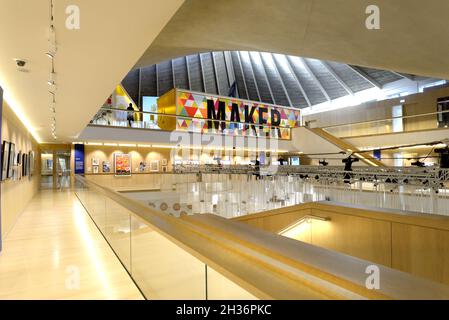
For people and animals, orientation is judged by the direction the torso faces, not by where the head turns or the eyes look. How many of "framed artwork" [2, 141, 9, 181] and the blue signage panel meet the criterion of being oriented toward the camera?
1

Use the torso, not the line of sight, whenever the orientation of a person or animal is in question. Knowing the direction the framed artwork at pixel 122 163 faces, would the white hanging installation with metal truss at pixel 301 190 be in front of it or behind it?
in front

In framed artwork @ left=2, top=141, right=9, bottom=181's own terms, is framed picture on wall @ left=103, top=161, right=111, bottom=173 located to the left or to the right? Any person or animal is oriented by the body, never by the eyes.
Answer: on its left

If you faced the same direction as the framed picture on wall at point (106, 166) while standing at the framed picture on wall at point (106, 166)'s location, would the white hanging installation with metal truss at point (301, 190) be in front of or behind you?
in front

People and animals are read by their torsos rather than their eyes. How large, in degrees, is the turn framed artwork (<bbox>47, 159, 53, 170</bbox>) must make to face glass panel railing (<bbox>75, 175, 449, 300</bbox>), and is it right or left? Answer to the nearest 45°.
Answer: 0° — it already faces it

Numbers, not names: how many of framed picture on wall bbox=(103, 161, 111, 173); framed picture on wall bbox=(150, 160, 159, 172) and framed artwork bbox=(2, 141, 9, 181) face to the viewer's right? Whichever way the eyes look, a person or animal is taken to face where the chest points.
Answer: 1

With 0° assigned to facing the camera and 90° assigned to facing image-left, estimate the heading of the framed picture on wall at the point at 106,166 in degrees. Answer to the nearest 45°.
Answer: approximately 0°

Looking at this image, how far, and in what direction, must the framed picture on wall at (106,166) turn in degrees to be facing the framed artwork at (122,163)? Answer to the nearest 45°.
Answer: approximately 90° to its left

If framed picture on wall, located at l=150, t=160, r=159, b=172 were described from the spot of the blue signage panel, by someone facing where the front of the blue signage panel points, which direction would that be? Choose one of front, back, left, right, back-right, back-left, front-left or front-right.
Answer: left

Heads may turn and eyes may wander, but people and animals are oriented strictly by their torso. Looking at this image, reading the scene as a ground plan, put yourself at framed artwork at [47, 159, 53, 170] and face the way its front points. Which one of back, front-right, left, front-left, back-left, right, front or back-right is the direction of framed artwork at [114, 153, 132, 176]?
front-left

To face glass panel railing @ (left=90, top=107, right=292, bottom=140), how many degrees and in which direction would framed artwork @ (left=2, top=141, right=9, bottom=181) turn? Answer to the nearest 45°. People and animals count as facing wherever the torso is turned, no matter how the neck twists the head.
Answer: approximately 45° to its left

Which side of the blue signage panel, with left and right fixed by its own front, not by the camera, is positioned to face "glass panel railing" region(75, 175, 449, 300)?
front
